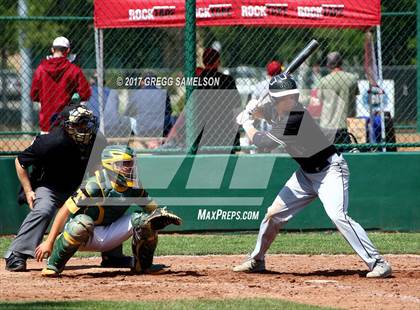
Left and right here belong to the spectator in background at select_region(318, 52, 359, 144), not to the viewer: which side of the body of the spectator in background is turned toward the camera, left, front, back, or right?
back

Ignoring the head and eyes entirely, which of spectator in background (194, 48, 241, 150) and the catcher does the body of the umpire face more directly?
the catcher

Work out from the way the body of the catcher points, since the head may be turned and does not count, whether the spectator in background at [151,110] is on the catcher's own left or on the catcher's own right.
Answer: on the catcher's own left

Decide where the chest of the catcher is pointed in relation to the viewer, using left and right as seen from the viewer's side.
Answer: facing the viewer and to the right of the viewer

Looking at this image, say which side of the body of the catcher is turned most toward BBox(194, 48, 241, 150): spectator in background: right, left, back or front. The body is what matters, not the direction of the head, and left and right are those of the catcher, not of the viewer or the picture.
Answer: left

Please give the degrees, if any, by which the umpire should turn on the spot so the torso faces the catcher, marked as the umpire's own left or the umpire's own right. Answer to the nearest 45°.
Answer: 0° — they already face them

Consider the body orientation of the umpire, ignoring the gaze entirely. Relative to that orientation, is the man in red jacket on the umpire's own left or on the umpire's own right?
on the umpire's own left

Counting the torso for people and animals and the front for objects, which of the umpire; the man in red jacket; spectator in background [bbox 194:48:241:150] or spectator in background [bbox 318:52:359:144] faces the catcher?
the umpire

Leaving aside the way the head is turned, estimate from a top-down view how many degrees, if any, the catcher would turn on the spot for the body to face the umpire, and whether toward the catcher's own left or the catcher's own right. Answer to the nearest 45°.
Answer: approximately 180°
